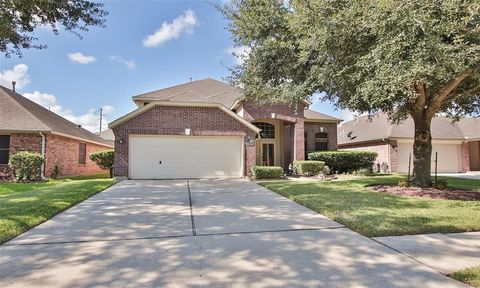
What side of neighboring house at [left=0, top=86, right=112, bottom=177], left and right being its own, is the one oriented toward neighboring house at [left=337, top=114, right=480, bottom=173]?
left

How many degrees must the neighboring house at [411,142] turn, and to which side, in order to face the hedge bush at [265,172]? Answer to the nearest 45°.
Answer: approximately 45° to its right

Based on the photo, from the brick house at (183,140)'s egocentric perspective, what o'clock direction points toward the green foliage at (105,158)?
The green foliage is roughly at 2 o'clock from the brick house.

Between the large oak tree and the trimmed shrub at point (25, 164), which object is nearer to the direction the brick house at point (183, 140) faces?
the large oak tree

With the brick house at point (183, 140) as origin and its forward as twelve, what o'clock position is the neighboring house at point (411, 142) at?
The neighboring house is roughly at 8 o'clock from the brick house.

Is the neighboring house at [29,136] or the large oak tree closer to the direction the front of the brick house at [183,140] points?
the large oak tree

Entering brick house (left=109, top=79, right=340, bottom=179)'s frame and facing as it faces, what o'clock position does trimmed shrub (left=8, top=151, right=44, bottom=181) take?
The trimmed shrub is roughly at 3 o'clock from the brick house.

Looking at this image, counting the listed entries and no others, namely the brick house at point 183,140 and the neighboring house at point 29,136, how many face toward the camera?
2

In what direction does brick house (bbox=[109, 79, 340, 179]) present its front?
toward the camera

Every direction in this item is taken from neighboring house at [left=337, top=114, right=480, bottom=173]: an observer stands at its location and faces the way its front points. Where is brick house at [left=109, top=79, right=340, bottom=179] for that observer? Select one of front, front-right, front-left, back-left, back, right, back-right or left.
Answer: front-right

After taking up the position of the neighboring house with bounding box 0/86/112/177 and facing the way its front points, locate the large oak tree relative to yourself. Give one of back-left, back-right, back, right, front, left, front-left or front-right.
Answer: front-left

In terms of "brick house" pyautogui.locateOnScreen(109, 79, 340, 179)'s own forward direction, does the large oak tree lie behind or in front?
in front

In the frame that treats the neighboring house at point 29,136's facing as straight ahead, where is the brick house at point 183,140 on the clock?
The brick house is roughly at 10 o'clock from the neighboring house.

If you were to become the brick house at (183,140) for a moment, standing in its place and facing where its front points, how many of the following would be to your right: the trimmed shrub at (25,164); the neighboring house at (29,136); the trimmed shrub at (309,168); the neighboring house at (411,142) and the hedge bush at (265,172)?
2

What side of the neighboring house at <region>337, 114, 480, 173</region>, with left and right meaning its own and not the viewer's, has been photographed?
front
